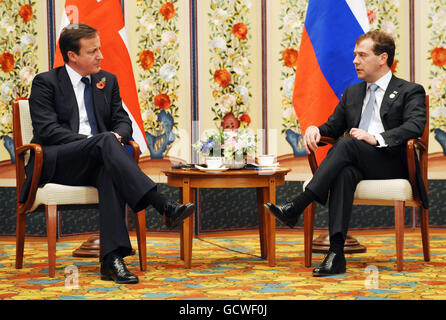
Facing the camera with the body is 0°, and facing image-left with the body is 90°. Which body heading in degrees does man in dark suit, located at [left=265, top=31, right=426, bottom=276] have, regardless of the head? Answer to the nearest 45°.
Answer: approximately 45°

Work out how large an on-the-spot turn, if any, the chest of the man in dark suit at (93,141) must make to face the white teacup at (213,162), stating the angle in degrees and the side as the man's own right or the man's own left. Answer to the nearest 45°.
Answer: approximately 45° to the man's own left

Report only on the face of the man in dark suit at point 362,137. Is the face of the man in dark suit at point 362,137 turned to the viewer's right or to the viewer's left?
to the viewer's left

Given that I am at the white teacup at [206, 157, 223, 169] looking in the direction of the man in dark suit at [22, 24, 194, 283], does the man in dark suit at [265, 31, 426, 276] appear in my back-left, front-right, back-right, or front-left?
back-left

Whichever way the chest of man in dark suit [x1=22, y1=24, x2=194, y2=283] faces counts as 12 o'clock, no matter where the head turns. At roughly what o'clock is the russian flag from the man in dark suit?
The russian flag is roughly at 10 o'clock from the man in dark suit.

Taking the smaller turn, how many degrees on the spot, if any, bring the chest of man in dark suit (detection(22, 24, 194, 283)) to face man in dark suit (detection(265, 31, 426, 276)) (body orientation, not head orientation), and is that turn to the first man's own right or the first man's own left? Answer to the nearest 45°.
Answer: approximately 45° to the first man's own left

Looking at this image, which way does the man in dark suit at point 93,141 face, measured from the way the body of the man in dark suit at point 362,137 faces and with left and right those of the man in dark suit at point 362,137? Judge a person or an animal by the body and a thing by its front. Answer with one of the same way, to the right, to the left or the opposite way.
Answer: to the left

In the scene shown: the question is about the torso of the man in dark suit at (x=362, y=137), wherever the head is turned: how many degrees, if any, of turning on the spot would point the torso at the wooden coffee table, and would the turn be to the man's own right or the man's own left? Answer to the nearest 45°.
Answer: approximately 45° to the man's own right

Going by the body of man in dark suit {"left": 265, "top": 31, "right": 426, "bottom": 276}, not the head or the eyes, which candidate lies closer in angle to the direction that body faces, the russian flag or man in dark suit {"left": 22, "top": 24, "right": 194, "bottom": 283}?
the man in dark suit

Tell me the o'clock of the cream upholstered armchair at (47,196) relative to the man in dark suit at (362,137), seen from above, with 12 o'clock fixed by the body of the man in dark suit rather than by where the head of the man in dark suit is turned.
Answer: The cream upholstered armchair is roughly at 1 o'clock from the man in dark suit.

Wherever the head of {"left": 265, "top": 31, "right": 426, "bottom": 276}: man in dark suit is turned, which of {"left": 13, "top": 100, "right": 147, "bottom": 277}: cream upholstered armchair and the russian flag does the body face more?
the cream upholstered armchair
